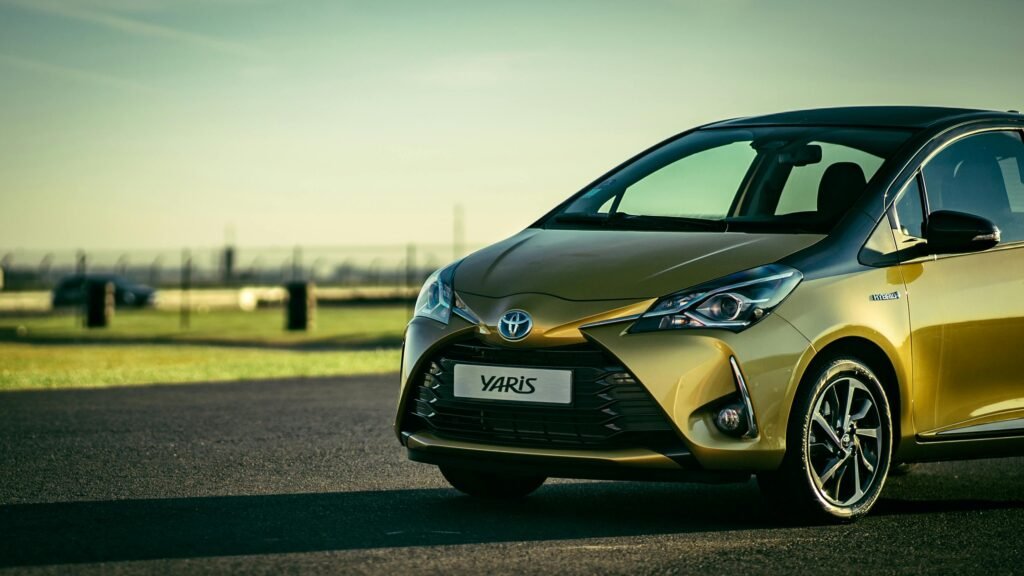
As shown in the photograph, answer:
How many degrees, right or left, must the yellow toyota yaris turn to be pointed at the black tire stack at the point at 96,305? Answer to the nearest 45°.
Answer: approximately 90° to its right

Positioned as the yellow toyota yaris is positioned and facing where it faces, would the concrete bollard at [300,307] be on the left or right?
on its right

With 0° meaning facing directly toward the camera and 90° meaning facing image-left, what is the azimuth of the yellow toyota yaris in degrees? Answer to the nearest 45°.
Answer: approximately 45°

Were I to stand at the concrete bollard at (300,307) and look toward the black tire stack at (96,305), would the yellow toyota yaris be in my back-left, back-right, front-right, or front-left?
back-left

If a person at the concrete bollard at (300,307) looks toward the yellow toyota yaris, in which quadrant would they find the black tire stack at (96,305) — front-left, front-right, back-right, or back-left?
back-right
